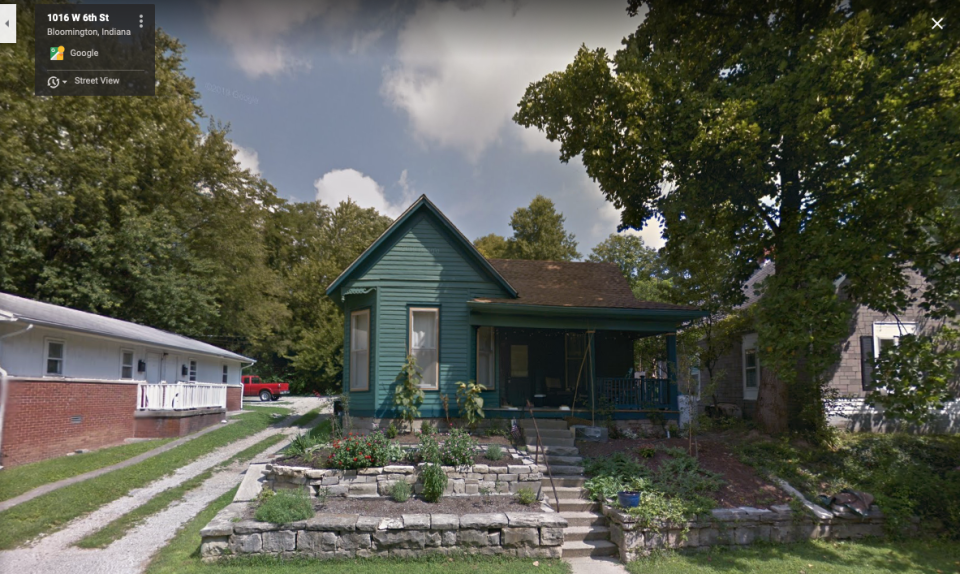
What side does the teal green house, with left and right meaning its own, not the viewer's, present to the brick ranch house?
right

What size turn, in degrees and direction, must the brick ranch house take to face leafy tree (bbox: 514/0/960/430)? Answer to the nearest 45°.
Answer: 0° — it already faces it

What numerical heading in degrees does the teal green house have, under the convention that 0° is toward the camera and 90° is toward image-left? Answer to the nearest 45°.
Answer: approximately 0°

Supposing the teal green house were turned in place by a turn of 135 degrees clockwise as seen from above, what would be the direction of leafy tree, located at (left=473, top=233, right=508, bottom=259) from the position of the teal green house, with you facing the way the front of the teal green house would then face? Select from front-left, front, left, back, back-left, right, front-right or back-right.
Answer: front-right

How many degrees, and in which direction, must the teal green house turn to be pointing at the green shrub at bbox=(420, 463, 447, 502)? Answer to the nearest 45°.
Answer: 0° — it already faces it

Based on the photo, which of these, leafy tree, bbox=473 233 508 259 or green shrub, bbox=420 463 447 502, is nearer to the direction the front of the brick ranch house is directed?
the green shrub

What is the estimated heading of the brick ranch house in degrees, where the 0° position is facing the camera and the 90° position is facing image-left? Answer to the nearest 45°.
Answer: approximately 315°

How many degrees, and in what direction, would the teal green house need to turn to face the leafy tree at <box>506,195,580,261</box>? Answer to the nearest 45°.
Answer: approximately 180°
